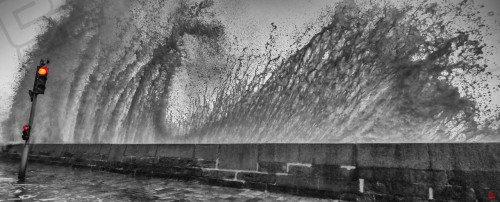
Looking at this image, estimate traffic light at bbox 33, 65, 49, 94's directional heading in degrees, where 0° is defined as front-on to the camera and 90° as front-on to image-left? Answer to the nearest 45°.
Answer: approximately 0°
